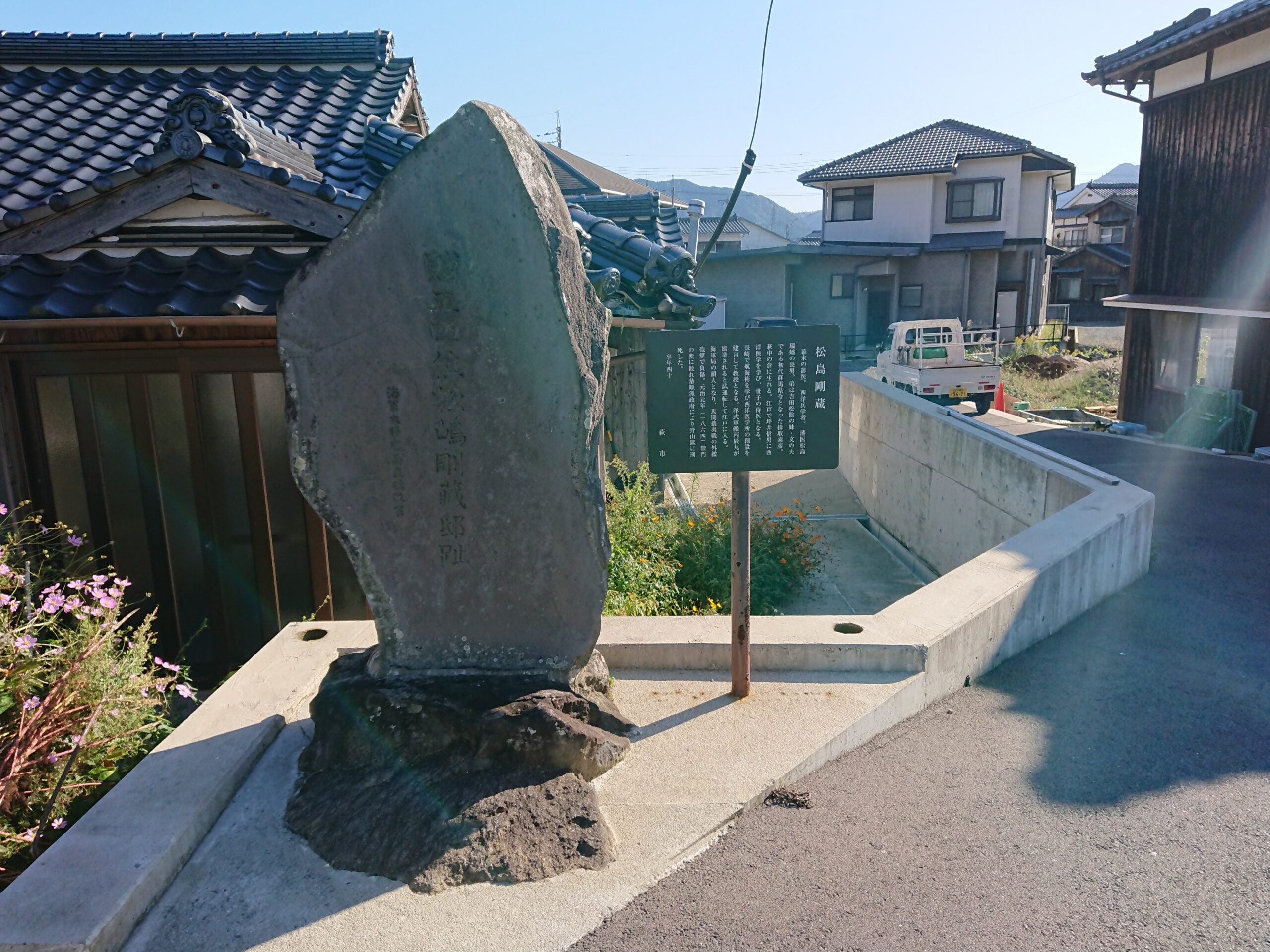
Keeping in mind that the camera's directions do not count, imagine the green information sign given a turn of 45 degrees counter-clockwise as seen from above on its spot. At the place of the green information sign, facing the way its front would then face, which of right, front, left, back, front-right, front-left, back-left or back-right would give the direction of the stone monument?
right

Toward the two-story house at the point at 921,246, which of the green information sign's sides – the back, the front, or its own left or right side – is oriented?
back

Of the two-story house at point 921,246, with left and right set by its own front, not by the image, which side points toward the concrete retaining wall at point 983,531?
front

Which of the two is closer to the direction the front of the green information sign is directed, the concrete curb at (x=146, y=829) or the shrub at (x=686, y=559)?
the concrete curb

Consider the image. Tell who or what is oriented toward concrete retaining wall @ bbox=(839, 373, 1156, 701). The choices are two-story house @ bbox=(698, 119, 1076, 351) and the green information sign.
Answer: the two-story house

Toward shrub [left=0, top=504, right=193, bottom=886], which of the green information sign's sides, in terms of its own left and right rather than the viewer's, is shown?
right

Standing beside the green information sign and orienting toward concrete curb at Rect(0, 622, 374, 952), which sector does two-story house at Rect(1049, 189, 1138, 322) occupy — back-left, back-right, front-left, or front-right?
back-right

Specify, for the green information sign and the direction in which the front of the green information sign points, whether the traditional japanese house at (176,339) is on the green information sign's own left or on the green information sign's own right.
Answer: on the green information sign's own right

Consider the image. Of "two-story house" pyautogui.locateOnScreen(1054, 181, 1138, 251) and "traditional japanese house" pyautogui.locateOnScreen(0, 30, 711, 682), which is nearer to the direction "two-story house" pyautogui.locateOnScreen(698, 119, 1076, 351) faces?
the traditional japanese house

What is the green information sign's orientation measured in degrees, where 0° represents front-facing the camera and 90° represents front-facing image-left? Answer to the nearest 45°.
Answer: approximately 0°

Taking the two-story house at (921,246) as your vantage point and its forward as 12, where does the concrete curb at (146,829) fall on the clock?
The concrete curb is roughly at 12 o'clock from the two-story house.

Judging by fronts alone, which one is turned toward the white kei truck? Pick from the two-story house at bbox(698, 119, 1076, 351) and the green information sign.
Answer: the two-story house

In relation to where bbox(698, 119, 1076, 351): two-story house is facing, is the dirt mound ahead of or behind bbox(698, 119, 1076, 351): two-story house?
ahead

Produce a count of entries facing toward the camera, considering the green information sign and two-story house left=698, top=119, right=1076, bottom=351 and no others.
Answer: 2

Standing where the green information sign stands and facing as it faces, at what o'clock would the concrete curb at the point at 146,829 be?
The concrete curb is roughly at 2 o'clock from the green information sign.

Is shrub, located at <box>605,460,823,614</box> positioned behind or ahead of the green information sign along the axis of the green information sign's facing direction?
behind
